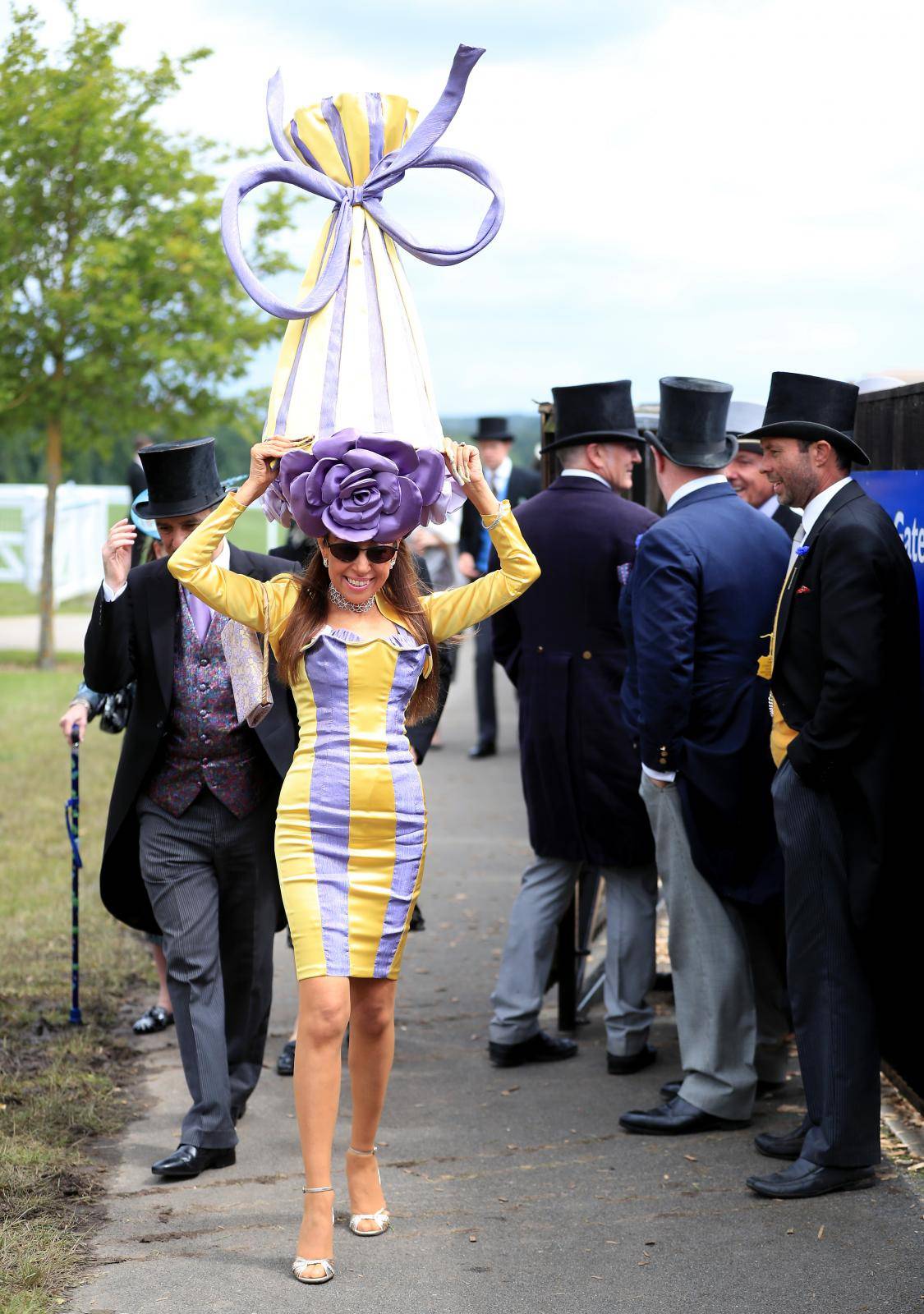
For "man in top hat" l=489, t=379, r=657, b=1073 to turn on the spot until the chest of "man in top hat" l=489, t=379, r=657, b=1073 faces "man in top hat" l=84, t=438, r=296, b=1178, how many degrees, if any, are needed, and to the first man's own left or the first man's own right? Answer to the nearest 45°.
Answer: approximately 180°

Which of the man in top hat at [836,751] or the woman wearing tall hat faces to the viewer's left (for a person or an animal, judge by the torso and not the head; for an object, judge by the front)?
the man in top hat

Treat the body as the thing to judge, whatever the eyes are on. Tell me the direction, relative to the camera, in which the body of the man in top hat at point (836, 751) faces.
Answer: to the viewer's left

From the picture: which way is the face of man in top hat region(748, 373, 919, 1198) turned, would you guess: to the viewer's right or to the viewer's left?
to the viewer's left

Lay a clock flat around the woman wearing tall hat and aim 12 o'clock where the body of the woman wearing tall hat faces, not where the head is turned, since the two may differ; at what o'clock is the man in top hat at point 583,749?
The man in top hat is roughly at 7 o'clock from the woman wearing tall hat.

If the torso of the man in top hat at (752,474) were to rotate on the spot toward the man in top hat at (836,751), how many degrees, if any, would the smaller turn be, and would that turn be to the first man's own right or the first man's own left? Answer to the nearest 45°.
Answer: approximately 45° to the first man's own left

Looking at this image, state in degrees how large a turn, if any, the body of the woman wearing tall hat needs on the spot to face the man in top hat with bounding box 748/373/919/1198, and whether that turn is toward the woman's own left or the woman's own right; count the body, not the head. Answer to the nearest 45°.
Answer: approximately 90° to the woman's own left

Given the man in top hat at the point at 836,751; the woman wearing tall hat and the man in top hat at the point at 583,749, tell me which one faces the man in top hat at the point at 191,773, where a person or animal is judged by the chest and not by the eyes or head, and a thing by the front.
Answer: the man in top hat at the point at 836,751

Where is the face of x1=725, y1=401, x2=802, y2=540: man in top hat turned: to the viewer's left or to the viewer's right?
to the viewer's left

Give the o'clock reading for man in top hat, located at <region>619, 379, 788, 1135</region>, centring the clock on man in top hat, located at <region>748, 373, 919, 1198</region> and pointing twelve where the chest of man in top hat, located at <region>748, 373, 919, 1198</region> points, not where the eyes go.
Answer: man in top hat, located at <region>619, 379, 788, 1135</region> is roughly at 2 o'clock from man in top hat, located at <region>748, 373, 919, 1198</region>.
